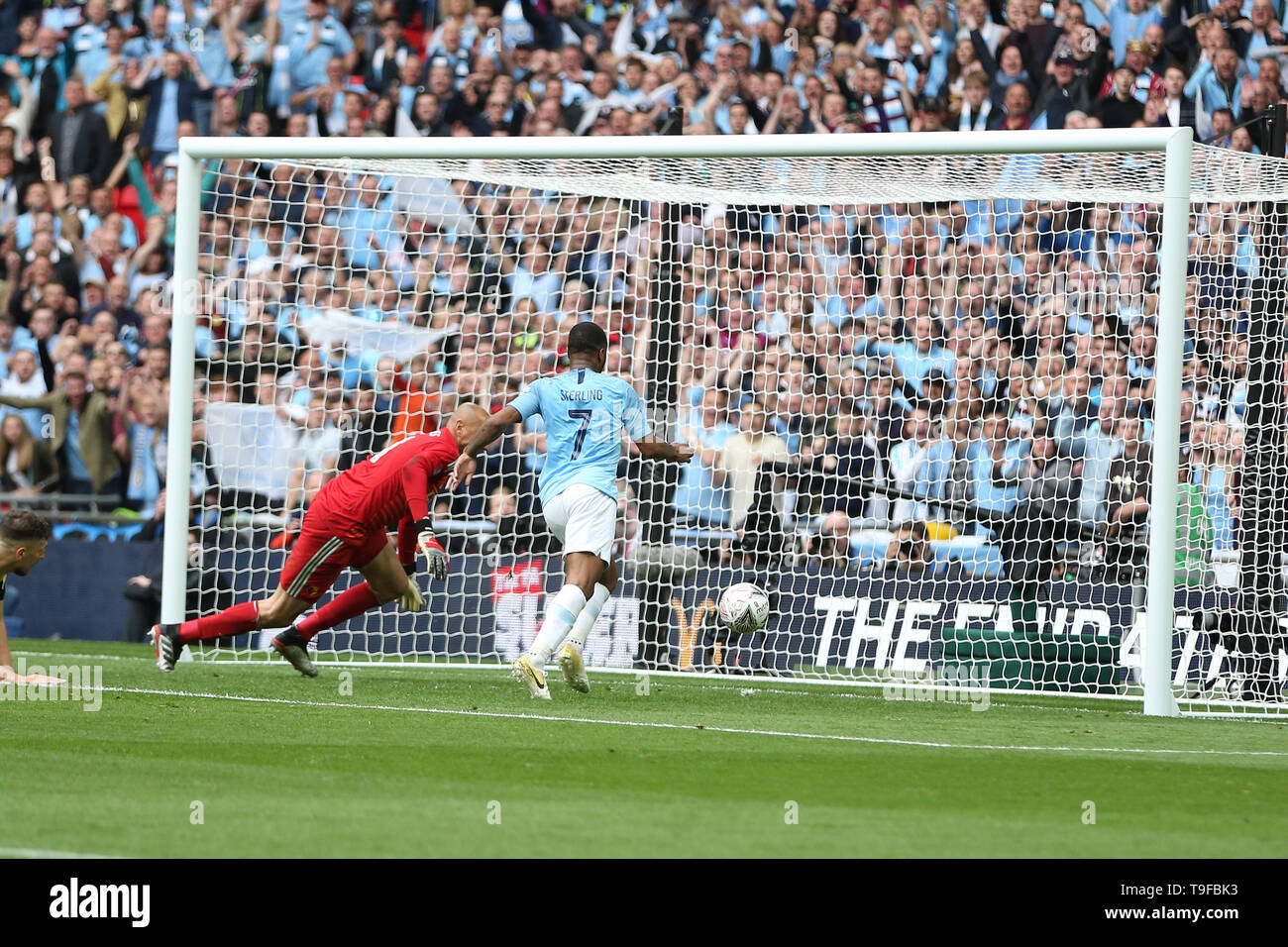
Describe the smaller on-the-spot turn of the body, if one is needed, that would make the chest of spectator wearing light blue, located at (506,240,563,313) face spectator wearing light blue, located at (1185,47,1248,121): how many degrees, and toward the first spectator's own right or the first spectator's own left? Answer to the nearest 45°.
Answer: approximately 90° to the first spectator's own left

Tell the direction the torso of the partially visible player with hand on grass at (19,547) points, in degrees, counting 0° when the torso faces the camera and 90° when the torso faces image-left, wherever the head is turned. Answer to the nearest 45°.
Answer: approximately 270°

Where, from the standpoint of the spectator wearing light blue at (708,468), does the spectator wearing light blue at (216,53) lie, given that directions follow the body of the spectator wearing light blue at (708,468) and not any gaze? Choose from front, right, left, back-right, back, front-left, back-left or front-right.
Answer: back-right

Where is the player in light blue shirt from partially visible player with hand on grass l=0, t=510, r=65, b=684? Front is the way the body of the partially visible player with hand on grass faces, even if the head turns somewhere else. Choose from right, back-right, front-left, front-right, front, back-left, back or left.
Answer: front

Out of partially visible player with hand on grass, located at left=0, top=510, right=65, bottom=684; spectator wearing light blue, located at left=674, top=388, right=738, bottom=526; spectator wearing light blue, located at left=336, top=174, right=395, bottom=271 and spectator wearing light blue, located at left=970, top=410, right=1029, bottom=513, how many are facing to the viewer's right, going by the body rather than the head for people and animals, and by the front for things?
1

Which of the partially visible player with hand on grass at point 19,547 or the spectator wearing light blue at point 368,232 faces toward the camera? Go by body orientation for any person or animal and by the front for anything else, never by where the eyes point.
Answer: the spectator wearing light blue

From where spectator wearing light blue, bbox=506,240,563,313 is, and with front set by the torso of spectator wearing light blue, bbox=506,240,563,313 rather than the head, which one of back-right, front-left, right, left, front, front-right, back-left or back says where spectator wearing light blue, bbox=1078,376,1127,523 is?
front-left

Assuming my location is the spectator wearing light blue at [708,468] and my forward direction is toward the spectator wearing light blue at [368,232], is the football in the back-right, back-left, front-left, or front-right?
back-left

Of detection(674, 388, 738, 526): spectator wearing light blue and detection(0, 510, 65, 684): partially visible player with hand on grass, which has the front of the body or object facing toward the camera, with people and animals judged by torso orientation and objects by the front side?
the spectator wearing light blue

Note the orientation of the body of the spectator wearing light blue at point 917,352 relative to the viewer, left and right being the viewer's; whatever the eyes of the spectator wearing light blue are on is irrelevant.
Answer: facing the viewer

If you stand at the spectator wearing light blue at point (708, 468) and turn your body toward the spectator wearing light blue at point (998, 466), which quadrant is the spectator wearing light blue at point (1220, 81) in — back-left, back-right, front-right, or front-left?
front-left

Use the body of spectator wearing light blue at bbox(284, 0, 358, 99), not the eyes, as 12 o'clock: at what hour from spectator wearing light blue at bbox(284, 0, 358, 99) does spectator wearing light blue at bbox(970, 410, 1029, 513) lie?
spectator wearing light blue at bbox(970, 410, 1029, 513) is roughly at 11 o'clock from spectator wearing light blue at bbox(284, 0, 358, 99).

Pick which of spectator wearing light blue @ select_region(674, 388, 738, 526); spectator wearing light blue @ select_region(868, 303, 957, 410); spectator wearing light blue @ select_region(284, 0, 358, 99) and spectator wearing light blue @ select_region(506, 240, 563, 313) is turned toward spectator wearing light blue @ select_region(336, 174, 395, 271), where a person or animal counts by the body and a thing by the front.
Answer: spectator wearing light blue @ select_region(284, 0, 358, 99)

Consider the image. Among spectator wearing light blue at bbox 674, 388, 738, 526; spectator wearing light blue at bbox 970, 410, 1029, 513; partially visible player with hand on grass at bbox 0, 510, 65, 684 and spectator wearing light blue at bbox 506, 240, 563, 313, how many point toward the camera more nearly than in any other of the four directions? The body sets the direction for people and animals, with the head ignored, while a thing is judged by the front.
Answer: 3

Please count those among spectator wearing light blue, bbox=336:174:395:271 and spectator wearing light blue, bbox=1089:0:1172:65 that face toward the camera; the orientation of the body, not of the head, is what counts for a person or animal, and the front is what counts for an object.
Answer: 2

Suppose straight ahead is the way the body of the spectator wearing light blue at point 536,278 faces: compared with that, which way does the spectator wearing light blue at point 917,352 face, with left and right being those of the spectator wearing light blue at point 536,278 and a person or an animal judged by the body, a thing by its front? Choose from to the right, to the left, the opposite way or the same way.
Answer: the same way

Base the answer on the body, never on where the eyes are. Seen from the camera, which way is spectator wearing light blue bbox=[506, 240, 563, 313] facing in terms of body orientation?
toward the camera
